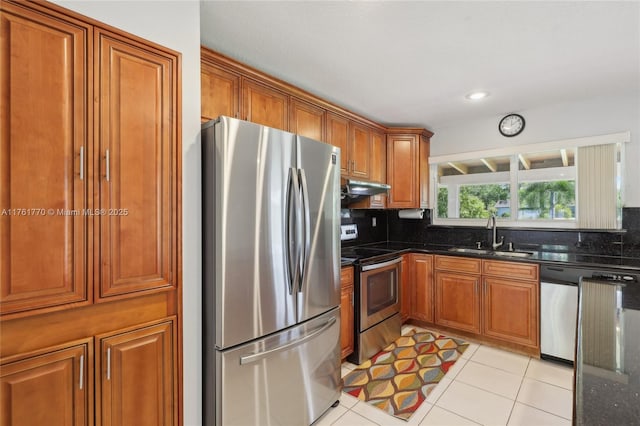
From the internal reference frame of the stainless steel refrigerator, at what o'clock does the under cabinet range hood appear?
The under cabinet range hood is roughly at 9 o'clock from the stainless steel refrigerator.

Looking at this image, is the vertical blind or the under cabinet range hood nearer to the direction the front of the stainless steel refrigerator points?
the vertical blind

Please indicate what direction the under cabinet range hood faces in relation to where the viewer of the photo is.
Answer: facing the viewer and to the right of the viewer

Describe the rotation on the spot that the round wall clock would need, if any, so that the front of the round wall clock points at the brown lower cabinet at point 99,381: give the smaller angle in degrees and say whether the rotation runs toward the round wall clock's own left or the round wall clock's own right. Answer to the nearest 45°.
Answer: approximately 45° to the round wall clock's own right

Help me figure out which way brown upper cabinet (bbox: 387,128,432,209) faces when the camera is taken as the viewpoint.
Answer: facing the viewer

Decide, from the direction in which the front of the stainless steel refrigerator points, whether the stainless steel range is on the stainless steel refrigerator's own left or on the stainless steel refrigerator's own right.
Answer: on the stainless steel refrigerator's own left

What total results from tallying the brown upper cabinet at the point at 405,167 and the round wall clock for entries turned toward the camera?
2

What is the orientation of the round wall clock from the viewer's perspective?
toward the camera

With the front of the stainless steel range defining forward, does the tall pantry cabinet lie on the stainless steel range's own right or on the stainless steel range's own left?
on the stainless steel range's own right
